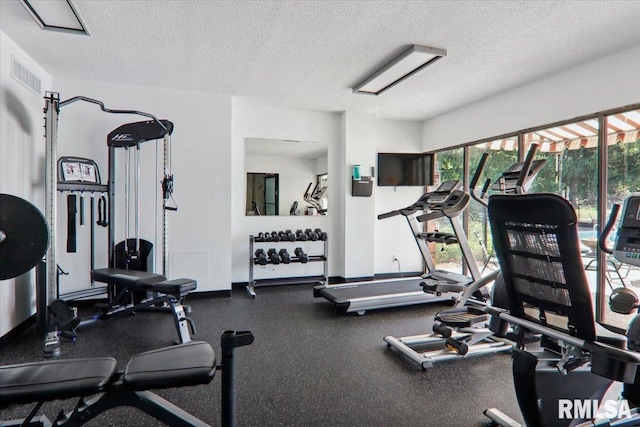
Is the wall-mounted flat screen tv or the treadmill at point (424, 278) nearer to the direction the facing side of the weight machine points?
the treadmill

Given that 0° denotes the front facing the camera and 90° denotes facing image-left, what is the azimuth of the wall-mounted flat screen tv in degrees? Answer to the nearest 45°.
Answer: approximately 0°

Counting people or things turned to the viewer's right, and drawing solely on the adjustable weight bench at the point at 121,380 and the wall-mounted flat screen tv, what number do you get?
1

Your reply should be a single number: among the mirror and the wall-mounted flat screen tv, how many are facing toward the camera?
2

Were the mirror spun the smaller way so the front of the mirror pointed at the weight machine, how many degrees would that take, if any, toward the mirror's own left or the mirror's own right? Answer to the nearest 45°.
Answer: approximately 45° to the mirror's own right

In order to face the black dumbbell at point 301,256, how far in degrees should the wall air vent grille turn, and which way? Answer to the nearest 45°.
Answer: approximately 45° to its left

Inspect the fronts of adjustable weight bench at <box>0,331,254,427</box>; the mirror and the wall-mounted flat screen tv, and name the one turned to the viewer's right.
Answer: the adjustable weight bench

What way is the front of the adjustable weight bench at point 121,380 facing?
to the viewer's right

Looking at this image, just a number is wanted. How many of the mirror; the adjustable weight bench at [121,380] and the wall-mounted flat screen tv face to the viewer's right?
1

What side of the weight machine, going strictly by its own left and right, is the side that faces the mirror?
left

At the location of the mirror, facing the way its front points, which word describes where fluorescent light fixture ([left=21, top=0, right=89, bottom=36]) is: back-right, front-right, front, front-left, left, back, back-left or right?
front-right
